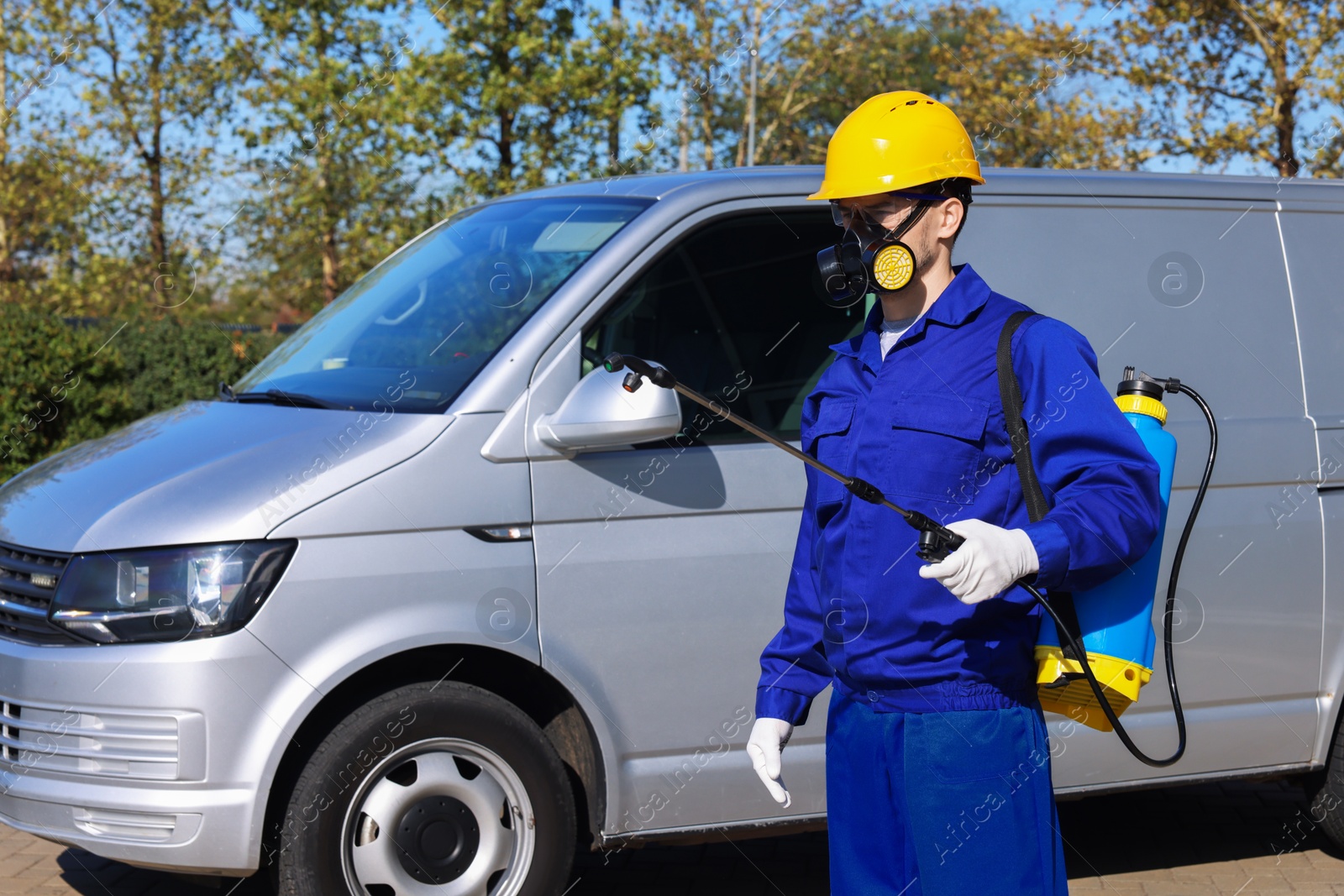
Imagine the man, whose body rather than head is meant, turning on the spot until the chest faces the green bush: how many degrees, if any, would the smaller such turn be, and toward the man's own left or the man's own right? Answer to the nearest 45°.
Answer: approximately 90° to the man's own right

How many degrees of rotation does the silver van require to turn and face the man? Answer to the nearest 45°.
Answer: approximately 90° to its left

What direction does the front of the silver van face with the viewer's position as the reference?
facing the viewer and to the left of the viewer

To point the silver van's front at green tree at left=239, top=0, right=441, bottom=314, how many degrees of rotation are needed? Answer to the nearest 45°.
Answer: approximately 135° to its right

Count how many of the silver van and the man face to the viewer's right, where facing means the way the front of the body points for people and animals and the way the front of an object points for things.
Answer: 0

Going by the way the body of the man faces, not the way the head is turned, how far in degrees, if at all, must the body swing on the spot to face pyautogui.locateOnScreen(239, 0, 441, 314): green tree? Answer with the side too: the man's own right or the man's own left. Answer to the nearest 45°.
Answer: approximately 90° to the man's own right

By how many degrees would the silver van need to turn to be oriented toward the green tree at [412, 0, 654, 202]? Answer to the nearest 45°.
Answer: approximately 135° to its right

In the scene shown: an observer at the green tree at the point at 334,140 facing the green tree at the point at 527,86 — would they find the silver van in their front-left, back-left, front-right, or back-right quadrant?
front-right

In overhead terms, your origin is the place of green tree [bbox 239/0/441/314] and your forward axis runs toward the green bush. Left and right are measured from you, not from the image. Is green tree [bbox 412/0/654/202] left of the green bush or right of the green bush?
left
